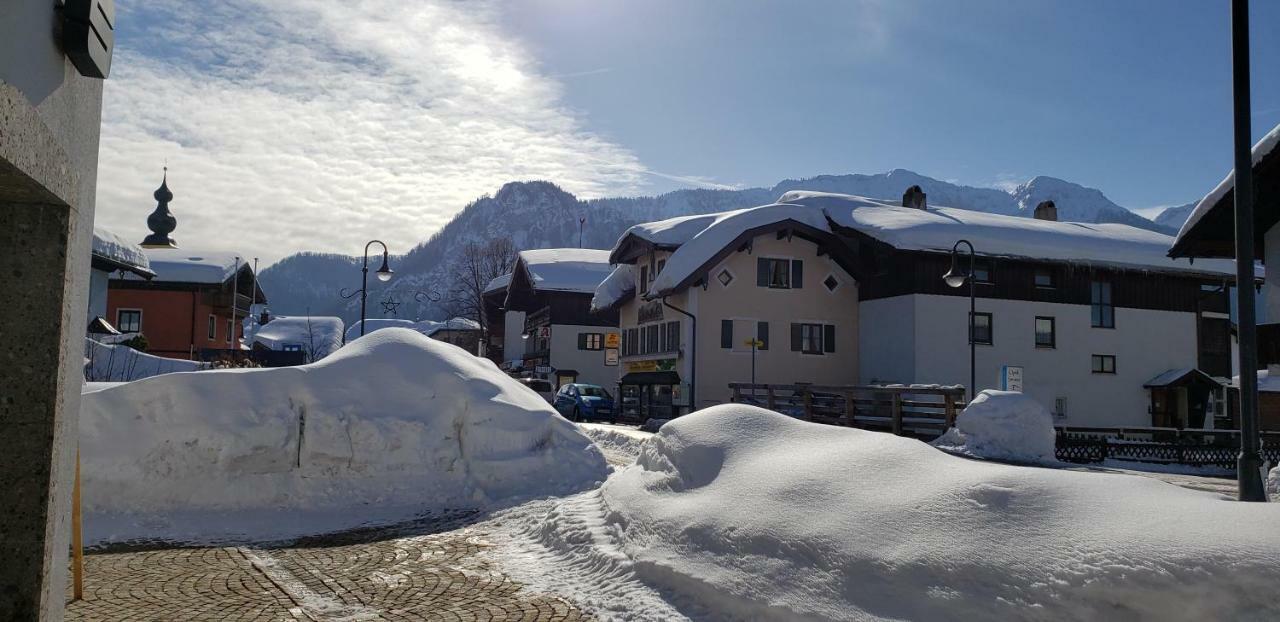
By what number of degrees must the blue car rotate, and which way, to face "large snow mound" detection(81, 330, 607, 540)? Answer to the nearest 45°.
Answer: approximately 45° to its right

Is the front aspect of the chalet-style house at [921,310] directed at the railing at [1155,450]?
no

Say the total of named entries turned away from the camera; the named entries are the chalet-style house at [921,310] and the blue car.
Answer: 0

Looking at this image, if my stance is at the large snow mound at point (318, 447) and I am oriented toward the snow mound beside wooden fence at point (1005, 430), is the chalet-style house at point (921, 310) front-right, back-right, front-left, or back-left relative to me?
front-left

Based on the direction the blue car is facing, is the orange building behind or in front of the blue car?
behind

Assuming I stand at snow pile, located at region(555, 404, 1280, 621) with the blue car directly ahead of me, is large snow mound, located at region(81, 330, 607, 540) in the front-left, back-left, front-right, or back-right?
front-left

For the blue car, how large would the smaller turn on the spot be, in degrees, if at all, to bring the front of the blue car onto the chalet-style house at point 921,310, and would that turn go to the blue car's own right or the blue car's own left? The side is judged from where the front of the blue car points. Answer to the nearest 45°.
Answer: approximately 45° to the blue car's own left

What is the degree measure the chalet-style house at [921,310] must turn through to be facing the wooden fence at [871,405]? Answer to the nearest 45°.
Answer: approximately 45° to its left

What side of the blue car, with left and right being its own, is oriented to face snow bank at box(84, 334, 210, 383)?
right

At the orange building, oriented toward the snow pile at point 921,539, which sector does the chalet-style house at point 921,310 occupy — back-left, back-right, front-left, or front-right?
front-left

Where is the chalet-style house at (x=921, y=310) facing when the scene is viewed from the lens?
facing the viewer and to the left of the viewer
